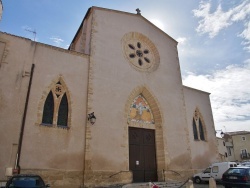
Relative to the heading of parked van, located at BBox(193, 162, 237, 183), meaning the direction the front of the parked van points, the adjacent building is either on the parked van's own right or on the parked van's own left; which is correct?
on the parked van's own right

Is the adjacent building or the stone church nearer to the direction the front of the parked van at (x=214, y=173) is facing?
the stone church

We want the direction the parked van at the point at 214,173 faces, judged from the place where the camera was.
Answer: facing to the left of the viewer

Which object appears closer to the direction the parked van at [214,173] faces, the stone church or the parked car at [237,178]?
the stone church
